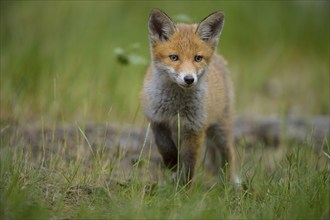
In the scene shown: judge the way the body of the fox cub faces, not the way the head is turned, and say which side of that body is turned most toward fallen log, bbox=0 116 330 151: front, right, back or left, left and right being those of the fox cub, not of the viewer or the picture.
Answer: back

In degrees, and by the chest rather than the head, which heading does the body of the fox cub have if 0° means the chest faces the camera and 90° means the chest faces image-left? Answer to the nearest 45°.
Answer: approximately 45°
